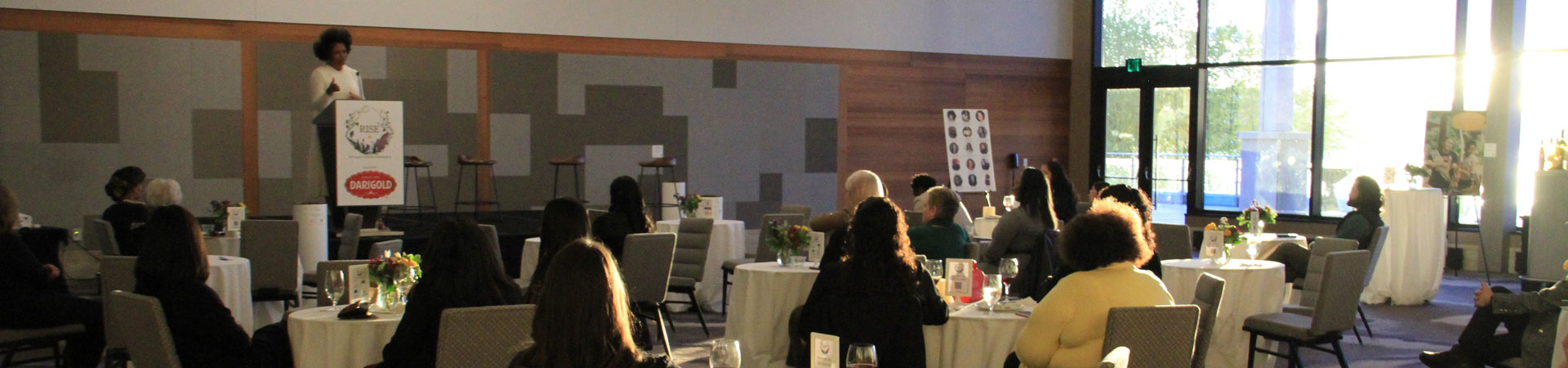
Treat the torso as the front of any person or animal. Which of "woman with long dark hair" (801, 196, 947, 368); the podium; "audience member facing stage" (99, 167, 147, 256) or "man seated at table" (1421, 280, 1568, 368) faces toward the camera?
the podium

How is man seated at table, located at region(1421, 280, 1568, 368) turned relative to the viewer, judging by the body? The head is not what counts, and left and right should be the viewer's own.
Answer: facing to the left of the viewer

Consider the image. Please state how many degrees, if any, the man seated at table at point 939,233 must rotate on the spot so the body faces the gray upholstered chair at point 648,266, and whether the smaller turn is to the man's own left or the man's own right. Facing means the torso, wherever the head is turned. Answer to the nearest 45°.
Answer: approximately 45° to the man's own left

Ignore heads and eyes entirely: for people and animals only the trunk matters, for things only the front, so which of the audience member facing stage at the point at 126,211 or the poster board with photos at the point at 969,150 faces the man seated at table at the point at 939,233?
the poster board with photos

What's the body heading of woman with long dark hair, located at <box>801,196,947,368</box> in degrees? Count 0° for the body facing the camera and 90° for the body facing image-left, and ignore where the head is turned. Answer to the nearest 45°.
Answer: approximately 180°

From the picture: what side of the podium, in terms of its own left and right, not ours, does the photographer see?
front

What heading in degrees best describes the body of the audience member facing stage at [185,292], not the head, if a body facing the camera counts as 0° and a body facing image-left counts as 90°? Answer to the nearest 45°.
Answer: approximately 225°

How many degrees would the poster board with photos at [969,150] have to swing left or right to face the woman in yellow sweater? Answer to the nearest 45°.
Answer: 0° — it already faces them

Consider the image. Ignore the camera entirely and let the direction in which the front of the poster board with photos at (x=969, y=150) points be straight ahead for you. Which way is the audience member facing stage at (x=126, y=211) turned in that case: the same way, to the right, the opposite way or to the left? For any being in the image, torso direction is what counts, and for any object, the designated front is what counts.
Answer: the opposite way

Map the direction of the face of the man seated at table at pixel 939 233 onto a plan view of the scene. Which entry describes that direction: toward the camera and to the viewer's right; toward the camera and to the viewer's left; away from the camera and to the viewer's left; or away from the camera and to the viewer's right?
away from the camera and to the viewer's left
